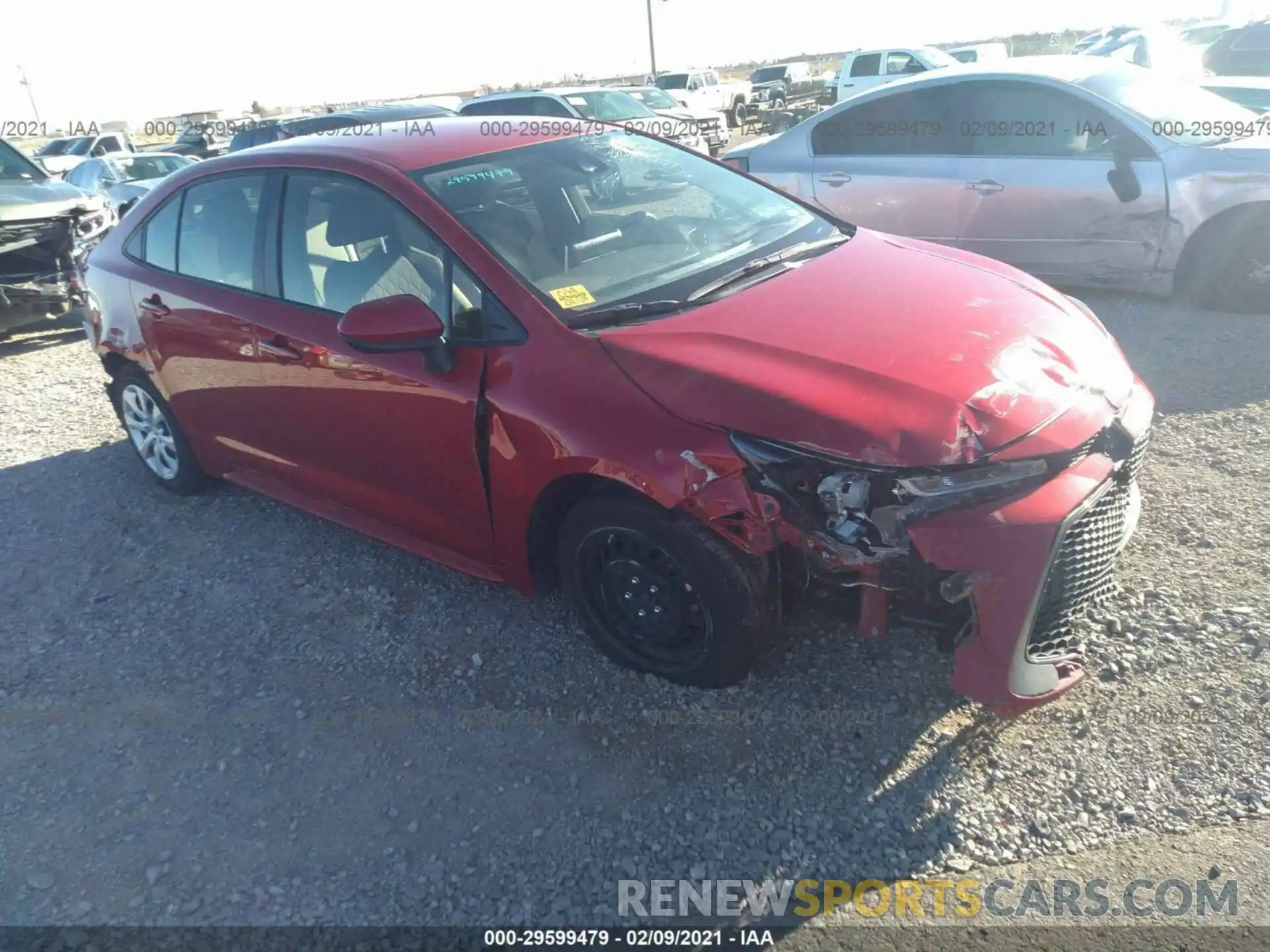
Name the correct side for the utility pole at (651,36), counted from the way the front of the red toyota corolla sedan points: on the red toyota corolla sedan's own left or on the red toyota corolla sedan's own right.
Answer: on the red toyota corolla sedan's own left

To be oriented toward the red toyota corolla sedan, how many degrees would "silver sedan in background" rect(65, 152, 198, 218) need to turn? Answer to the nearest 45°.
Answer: approximately 45° to its left

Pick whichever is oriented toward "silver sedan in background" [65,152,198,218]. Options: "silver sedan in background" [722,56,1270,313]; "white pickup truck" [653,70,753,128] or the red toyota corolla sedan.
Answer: the white pickup truck

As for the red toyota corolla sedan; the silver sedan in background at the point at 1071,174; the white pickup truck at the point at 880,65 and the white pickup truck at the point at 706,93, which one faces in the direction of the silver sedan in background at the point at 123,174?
the white pickup truck at the point at 706,93

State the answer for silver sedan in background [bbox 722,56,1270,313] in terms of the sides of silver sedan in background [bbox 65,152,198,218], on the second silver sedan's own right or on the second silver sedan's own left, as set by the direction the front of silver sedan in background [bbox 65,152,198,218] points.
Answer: on the second silver sedan's own left

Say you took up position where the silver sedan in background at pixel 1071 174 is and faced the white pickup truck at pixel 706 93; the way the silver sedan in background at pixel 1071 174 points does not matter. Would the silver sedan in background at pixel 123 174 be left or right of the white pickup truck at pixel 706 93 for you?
left
